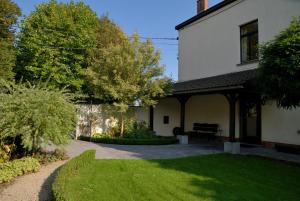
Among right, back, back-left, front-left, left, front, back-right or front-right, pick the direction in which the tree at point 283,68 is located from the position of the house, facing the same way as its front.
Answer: front-left

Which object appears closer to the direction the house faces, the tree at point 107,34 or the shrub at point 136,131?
the shrub

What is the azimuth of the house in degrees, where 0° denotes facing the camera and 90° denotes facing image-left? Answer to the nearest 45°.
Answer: approximately 45°

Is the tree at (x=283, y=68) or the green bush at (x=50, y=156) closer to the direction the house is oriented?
the green bush

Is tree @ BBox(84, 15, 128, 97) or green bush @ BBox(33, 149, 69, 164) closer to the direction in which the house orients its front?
the green bush

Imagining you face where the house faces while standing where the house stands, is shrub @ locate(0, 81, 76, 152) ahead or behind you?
ahead

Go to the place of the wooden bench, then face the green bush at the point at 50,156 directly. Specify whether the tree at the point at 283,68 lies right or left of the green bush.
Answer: left
